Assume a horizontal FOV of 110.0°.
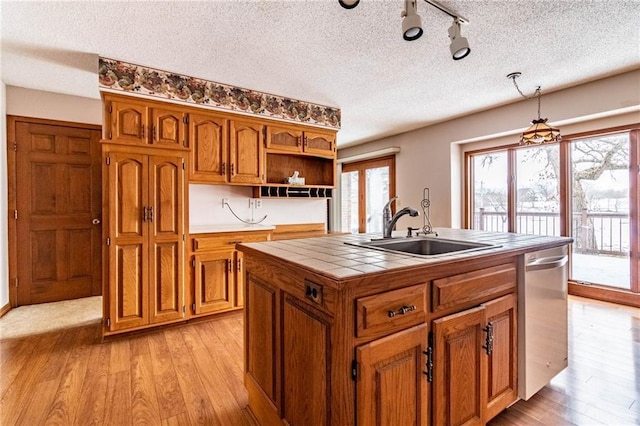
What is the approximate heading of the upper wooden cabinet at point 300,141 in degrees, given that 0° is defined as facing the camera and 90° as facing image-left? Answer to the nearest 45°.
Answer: approximately 315°

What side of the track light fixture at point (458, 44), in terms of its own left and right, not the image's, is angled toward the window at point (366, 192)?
back

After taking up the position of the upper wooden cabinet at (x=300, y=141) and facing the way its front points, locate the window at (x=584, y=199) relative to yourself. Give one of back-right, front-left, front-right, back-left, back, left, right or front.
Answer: front-left

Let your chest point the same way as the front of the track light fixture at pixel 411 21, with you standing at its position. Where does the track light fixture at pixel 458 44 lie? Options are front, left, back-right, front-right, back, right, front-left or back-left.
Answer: left

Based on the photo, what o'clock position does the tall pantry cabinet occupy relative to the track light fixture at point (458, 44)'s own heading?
The tall pantry cabinet is roughly at 4 o'clock from the track light fixture.

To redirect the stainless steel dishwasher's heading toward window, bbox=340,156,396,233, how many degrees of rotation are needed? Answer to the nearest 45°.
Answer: approximately 180°

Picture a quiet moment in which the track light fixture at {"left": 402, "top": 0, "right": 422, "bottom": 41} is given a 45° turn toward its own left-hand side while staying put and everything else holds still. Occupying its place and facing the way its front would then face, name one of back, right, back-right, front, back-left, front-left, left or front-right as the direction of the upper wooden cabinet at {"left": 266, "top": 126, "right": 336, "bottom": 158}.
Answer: back-left

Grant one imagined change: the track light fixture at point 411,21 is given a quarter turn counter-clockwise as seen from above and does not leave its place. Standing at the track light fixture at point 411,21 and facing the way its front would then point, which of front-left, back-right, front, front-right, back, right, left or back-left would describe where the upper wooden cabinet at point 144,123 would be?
back-left

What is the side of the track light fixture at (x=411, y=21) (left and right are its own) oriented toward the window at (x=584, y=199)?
left
